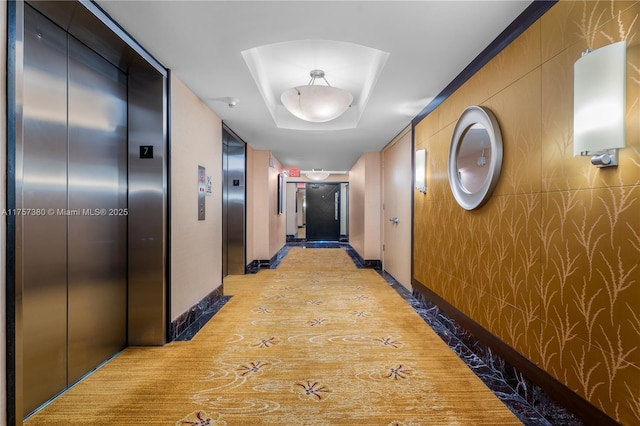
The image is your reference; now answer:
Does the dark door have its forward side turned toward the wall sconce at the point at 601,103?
yes

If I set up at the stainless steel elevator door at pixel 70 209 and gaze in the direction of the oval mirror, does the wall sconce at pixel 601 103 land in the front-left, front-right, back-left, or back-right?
front-right

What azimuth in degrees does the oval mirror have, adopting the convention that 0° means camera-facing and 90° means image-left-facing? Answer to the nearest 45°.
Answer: approximately 45°

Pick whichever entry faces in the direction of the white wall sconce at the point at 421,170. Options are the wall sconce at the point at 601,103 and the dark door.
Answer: the dark door

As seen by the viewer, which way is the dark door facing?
toward the camera

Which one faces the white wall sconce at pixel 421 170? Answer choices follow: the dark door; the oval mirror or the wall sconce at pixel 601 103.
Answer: the dark door

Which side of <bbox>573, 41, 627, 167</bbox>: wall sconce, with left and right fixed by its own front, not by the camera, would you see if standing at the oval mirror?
right

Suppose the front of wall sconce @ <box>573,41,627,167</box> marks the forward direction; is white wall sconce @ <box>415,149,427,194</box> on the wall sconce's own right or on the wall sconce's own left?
on the wall sconce's own right

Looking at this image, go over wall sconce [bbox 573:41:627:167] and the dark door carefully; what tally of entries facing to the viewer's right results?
0

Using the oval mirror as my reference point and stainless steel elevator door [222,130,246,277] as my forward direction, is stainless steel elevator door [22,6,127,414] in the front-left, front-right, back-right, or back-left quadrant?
front-left

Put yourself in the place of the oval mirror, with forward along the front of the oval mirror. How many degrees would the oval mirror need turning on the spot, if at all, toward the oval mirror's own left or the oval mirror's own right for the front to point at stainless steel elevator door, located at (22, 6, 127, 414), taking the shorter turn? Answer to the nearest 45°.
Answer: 0° — it already faces it

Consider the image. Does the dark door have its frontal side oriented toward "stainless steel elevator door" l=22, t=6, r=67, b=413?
yes

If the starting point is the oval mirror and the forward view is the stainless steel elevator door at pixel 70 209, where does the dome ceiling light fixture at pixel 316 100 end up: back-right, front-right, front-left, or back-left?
front-right

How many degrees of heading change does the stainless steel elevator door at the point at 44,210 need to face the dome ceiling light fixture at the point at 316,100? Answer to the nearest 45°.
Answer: approximately 45° to its left
